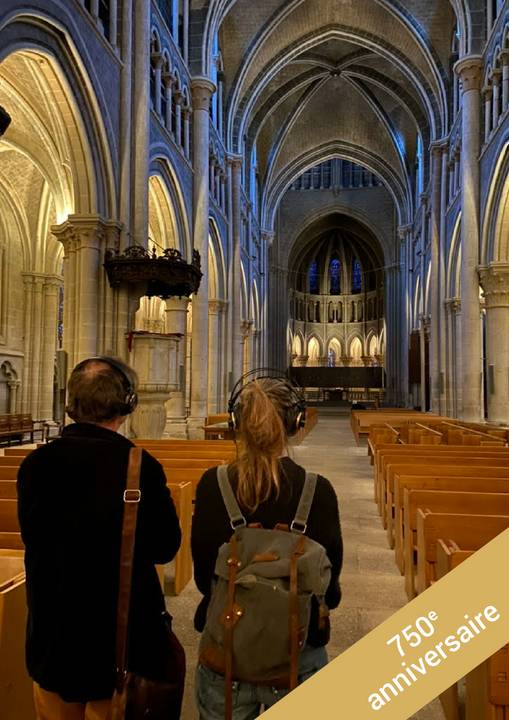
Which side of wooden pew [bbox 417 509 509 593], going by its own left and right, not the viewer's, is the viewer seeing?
back

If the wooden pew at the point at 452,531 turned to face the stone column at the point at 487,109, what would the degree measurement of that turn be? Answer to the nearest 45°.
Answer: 0° — it already faces it

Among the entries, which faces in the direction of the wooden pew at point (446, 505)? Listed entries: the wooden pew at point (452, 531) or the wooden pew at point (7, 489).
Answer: the wooden pew at point (452, 531)

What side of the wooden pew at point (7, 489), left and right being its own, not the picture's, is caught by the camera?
back

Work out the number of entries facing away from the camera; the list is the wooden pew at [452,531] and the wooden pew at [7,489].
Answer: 2

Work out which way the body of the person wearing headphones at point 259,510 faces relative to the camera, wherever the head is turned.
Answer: away from the camera

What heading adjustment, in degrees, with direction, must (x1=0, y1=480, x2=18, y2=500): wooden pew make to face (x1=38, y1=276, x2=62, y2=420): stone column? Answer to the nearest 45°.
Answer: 0° — it already faces it

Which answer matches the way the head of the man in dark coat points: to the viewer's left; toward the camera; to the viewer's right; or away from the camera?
away from the camera

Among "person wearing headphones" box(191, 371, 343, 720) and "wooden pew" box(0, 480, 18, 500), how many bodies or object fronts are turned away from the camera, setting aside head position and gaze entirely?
2

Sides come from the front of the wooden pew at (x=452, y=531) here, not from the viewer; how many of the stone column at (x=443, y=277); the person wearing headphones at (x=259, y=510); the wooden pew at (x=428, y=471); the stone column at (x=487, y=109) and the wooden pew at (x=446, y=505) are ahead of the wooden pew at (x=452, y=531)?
4
